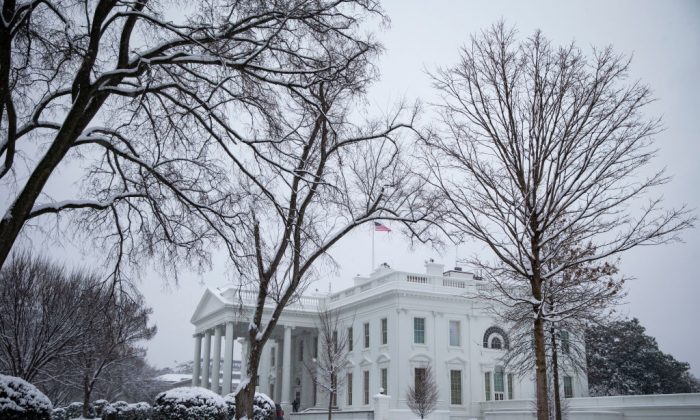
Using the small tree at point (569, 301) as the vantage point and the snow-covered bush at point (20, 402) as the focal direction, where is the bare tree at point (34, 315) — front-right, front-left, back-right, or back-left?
front-right

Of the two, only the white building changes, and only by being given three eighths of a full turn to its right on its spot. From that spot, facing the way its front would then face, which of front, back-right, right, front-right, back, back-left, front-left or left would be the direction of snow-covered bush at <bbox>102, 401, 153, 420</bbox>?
back-left

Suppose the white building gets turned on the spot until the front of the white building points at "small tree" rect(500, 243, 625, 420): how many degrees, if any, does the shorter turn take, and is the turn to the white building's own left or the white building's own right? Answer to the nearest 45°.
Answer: approximately 45° to the white building's own left

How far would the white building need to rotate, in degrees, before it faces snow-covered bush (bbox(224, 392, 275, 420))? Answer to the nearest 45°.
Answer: approximately 45° to its left

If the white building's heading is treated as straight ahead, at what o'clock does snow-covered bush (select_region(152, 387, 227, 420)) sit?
The snow-covered bush is roughly at 11 o'clock from the white building.

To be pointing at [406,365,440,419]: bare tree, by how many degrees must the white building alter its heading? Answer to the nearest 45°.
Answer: approximately 45° to its left

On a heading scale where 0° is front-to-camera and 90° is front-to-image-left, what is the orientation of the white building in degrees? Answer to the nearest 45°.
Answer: approximately 45°
